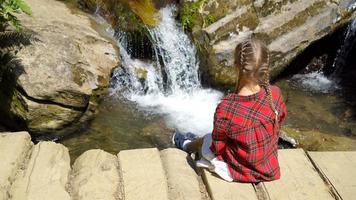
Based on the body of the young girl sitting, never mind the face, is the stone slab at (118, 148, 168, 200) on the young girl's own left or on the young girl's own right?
on the young girl's own left

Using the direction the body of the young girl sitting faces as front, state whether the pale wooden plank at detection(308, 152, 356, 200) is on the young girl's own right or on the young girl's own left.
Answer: on the young girl's own right

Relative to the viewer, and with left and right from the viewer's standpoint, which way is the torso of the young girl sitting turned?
facing away from the viewer and to the left of the viewer

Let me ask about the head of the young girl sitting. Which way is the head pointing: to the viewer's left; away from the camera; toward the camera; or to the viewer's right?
away from the camera

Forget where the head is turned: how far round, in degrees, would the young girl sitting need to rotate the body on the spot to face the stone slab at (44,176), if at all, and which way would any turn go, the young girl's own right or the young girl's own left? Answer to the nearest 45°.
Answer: approximately 45° to the young girl's own left
